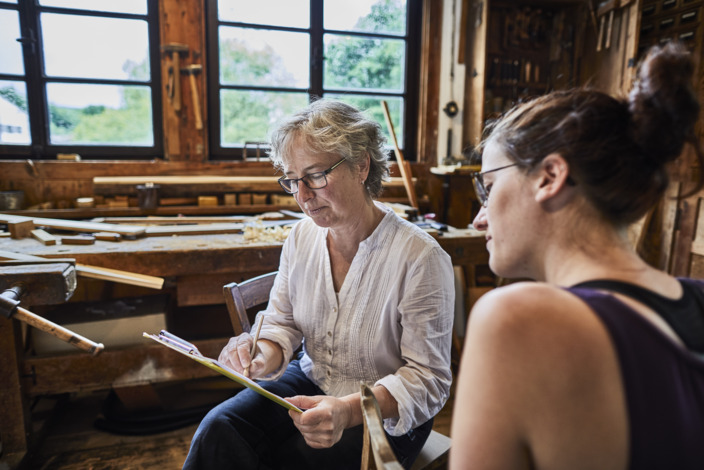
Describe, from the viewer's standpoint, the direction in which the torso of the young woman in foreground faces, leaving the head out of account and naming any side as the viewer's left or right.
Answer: facing away from the viewer and to the left of the viewer

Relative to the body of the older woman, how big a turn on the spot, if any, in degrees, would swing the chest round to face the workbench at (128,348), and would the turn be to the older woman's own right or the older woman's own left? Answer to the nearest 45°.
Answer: approximately 90° to the older woman's own right

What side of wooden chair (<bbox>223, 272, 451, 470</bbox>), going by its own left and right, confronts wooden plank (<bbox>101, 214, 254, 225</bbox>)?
back

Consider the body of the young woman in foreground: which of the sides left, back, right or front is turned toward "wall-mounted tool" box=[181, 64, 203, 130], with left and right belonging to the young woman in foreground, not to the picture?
front

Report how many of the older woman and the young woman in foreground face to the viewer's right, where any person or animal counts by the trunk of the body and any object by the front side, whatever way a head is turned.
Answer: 0

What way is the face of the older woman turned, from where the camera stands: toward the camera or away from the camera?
toward the camera

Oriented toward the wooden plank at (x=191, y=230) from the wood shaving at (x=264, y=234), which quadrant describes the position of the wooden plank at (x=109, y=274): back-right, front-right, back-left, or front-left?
front-left

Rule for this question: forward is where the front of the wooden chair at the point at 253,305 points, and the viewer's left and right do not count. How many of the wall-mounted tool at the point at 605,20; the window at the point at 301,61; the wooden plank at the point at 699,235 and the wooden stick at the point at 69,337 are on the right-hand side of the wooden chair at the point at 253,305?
1

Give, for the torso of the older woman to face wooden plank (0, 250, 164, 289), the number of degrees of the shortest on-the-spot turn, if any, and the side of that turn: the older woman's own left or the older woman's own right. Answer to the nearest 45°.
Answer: approximately 90° to the older woman's own right
